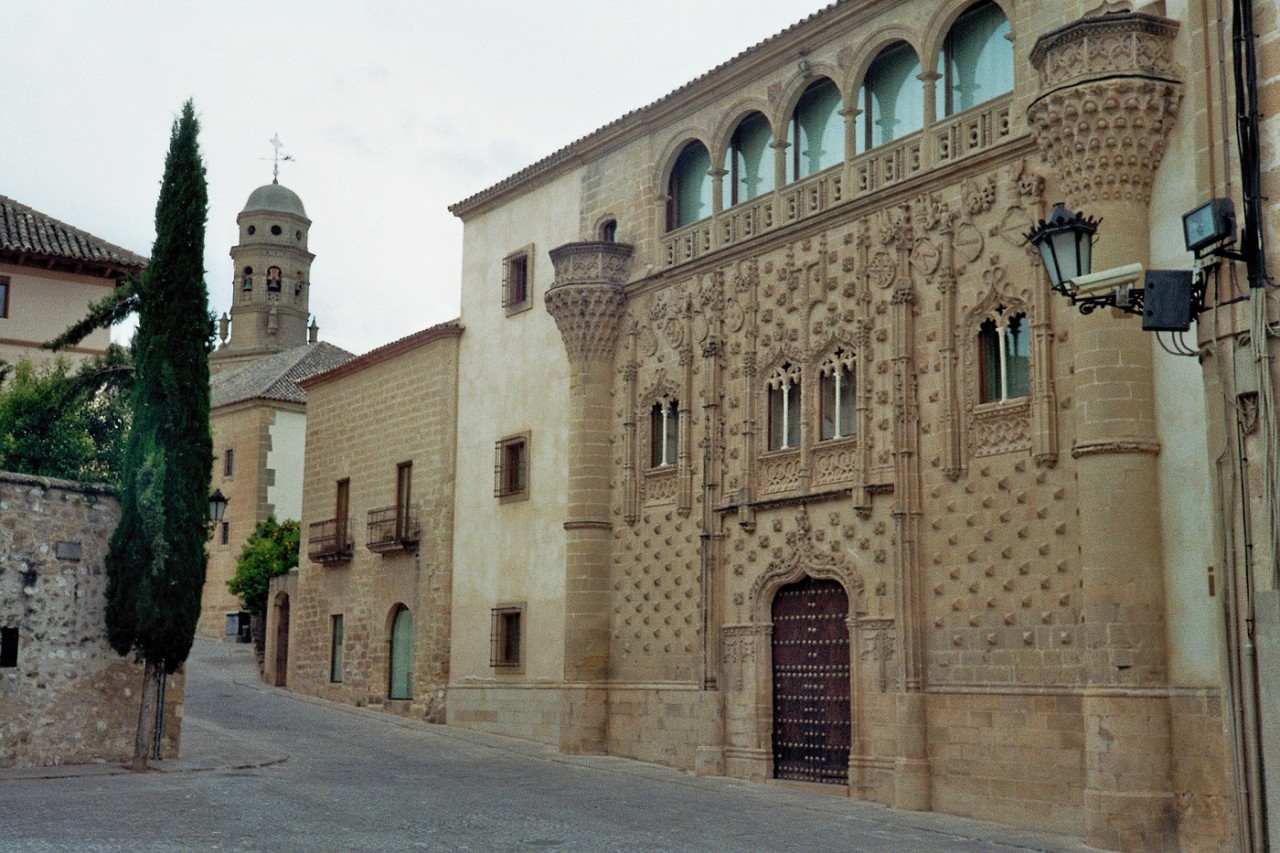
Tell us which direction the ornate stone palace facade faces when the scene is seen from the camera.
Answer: facing the viewer and to the left of the viewer

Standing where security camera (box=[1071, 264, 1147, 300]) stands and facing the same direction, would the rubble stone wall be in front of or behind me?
in front

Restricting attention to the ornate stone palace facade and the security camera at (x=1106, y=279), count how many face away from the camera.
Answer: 0

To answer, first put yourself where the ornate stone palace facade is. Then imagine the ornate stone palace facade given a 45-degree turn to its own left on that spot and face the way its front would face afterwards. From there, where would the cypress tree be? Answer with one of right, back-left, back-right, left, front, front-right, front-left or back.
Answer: right

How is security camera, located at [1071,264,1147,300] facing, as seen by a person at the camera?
facing to the left of the viewer
